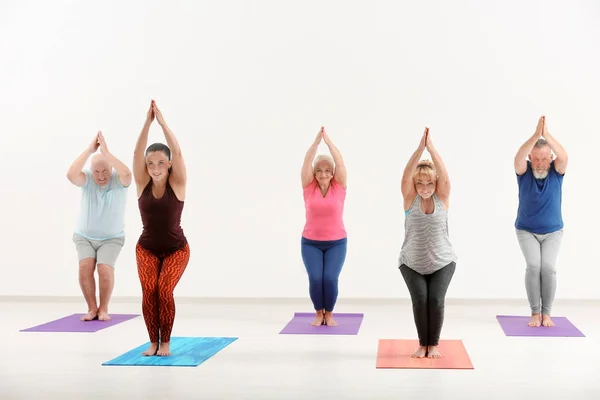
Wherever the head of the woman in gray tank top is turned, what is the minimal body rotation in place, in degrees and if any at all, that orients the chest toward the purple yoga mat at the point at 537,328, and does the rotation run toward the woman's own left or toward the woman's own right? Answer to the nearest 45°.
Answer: approximately 135° to the woman's own left

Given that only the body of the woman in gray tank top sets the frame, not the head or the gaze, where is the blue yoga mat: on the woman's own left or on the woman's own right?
on the woman's own right

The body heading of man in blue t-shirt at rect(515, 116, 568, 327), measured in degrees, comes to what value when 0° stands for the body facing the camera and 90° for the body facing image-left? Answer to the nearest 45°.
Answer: approximately 0°

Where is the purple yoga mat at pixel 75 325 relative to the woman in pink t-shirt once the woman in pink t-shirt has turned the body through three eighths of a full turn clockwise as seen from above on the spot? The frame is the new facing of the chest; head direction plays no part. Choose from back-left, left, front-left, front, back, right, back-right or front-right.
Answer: front-left

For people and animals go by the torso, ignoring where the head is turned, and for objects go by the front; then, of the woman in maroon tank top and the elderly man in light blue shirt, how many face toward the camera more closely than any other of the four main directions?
2

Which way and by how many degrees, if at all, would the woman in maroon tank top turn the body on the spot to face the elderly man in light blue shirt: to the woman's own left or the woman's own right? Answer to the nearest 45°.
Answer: approximately 180°

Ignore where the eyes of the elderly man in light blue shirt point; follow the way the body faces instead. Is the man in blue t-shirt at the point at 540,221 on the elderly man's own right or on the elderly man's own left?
on the elderly man's own left

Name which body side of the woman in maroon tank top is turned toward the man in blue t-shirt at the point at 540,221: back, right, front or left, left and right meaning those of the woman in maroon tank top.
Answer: left
